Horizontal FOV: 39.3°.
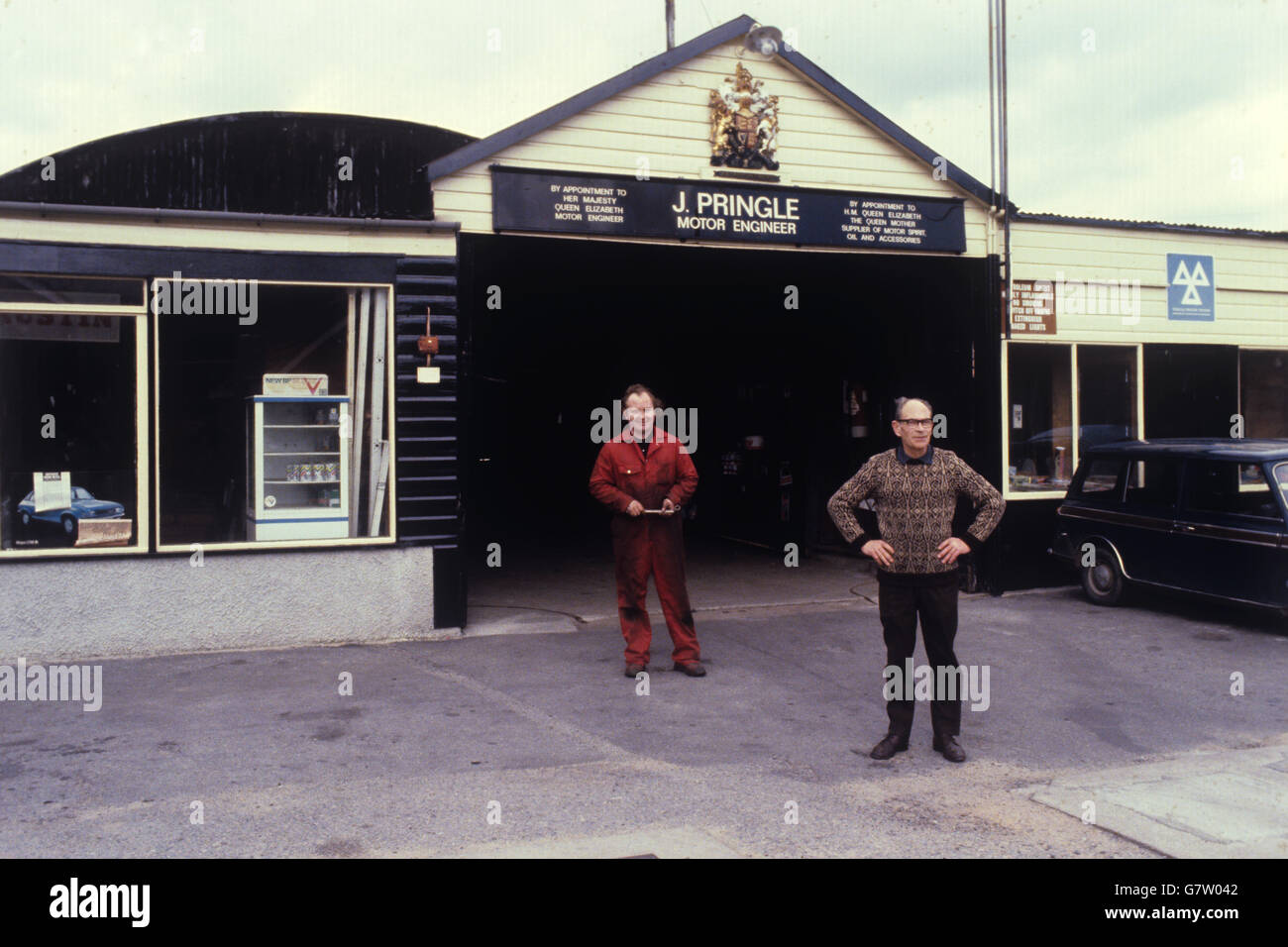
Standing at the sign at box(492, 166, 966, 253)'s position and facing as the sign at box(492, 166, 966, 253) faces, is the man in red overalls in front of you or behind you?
in front

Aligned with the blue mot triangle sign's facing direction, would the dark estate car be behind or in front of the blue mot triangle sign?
in front

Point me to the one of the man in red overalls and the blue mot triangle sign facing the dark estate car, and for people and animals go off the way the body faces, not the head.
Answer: the blue mot triangle sign

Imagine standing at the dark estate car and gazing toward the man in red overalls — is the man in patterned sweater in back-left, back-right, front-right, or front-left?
front-left

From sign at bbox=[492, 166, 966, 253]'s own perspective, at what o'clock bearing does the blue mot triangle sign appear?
The blue mot triangle sign is roughly at 8 o'clock from the sign.

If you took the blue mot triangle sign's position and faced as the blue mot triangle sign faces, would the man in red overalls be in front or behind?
in front

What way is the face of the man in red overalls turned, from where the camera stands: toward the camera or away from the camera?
toward the camera

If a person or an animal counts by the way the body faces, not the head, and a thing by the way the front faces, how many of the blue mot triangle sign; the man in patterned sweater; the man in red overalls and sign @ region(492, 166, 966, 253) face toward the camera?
4

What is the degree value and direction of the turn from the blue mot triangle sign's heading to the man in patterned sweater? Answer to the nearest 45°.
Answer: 0° — it already faces them

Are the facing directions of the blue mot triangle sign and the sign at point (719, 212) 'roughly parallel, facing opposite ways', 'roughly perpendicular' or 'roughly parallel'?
roughly parallel

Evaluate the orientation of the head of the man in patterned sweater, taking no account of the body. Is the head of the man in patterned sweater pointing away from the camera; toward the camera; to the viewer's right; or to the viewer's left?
toward the camera

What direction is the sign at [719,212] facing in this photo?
toward the camera

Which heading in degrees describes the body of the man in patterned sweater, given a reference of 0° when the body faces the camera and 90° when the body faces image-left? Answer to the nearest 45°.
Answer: approximately 0°

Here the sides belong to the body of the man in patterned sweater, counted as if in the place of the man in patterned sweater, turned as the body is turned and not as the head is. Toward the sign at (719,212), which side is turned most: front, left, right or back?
back
